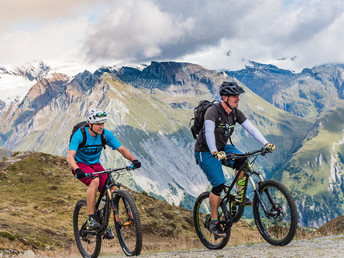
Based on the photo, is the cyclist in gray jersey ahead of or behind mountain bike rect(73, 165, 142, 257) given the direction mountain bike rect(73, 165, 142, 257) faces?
ahead

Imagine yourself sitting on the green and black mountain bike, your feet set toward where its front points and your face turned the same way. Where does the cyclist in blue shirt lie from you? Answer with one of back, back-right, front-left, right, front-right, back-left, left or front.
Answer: back-right

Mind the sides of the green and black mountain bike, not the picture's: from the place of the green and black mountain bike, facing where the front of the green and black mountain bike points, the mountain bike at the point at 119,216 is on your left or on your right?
on your right

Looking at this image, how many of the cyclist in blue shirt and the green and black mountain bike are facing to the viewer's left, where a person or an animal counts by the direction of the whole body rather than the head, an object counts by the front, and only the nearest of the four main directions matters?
0

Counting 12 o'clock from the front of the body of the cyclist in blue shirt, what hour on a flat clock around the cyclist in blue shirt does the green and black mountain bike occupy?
The green and black mountain bike is roughly at 11 o'clock from the cyclist in blue shirt.

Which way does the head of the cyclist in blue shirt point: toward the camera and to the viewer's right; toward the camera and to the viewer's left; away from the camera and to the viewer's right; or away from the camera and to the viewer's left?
toward the camera and to the viewer's right

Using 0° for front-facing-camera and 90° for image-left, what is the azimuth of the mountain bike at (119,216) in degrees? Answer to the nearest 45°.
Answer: approximately 315°

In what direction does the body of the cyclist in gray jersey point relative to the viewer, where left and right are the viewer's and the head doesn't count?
facing the viewer and to the right of the viewer

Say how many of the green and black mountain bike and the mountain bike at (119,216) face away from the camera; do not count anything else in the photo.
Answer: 0

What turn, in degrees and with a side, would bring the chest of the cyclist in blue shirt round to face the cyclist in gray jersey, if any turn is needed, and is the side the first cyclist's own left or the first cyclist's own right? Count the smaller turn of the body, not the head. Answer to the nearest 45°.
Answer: approximately 45° to the first cyclist's own left

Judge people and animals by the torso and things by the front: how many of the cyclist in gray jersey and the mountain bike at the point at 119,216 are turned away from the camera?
0

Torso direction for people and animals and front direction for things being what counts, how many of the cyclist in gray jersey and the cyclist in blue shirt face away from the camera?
0

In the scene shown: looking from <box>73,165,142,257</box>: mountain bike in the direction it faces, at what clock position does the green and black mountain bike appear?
The green and black mountain bike is roughly at 11 o'clock from the mountain bike.

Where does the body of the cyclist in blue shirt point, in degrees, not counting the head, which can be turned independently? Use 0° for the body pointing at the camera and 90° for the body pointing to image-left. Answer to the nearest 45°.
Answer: approximately 315°

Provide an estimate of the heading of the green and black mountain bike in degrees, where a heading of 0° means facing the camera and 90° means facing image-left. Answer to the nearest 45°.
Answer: approximately 315°
